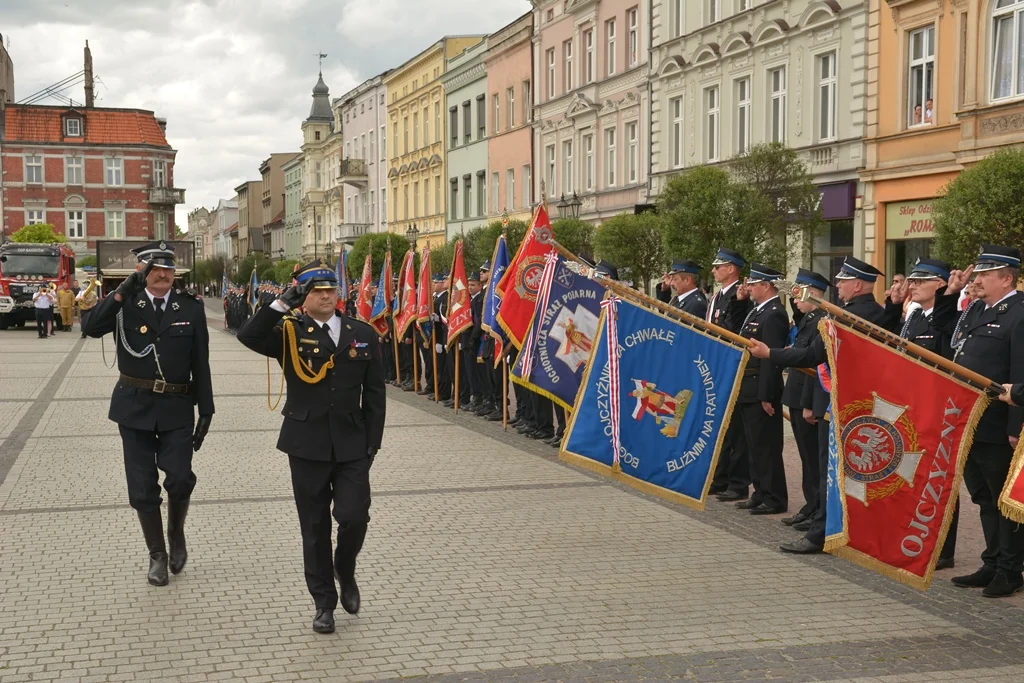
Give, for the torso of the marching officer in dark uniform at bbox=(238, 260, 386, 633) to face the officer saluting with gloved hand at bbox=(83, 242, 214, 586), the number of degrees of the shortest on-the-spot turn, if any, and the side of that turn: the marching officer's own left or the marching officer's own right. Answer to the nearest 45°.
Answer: approximately 135° to the marching officer's own right

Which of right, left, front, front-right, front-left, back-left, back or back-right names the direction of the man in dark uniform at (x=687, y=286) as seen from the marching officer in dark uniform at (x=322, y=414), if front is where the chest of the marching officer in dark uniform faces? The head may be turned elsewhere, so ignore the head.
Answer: back-left

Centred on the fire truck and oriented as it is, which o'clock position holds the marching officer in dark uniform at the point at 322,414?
The marching officer in dark uniform is roughly at 12 o'clock from the fire truck.

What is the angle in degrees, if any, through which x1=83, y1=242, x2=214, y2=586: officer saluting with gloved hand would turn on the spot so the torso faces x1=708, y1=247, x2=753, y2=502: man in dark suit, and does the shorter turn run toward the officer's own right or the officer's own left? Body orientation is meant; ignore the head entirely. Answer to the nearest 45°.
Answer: approximately 90° to the officer's own left

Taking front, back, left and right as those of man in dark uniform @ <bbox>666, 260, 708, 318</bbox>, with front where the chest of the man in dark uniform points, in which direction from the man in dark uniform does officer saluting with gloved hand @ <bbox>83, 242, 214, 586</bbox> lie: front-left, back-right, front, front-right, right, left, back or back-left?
front-left

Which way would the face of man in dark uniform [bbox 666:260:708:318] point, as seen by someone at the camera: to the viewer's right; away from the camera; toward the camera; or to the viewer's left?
to the viewer's left

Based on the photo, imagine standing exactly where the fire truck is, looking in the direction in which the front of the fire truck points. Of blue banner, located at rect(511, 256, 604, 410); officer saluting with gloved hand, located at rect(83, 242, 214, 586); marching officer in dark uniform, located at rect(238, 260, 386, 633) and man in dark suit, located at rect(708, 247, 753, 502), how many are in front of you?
4

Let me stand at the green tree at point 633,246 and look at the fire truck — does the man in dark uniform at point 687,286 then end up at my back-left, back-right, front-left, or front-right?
back-left

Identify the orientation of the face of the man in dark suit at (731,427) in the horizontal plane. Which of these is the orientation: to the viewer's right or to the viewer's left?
to the viewer's left

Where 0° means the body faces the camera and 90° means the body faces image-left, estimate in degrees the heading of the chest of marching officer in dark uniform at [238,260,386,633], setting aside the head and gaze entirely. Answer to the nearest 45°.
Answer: approximately 0°

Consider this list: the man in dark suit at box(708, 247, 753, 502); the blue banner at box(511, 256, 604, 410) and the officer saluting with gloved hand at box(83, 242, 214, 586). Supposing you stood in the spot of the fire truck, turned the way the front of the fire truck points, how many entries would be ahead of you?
3

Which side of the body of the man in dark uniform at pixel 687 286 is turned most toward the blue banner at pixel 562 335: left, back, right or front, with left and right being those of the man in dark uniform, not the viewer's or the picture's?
front

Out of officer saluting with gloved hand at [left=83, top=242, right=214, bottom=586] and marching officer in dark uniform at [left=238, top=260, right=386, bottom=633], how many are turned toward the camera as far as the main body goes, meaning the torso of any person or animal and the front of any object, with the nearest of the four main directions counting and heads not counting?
2

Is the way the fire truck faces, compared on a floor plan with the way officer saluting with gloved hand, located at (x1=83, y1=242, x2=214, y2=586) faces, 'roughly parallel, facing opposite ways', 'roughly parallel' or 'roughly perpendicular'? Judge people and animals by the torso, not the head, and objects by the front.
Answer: roughly parallel

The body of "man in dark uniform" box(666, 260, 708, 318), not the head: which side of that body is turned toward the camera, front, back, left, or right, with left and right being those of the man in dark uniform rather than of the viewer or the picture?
left

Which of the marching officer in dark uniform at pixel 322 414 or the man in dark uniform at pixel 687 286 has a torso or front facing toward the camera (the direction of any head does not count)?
the marching officer in dark uniform

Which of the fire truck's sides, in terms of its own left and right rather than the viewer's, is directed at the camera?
front
